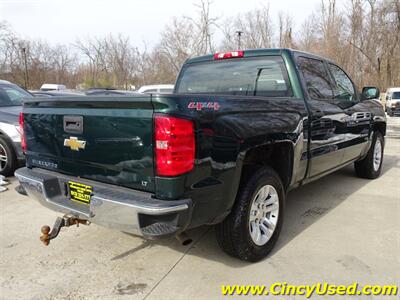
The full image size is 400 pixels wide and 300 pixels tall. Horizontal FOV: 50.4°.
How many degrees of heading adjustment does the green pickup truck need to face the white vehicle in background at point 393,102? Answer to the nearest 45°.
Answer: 0° — it already faces it

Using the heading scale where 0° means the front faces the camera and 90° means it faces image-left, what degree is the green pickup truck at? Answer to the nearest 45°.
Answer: approximately 225°
